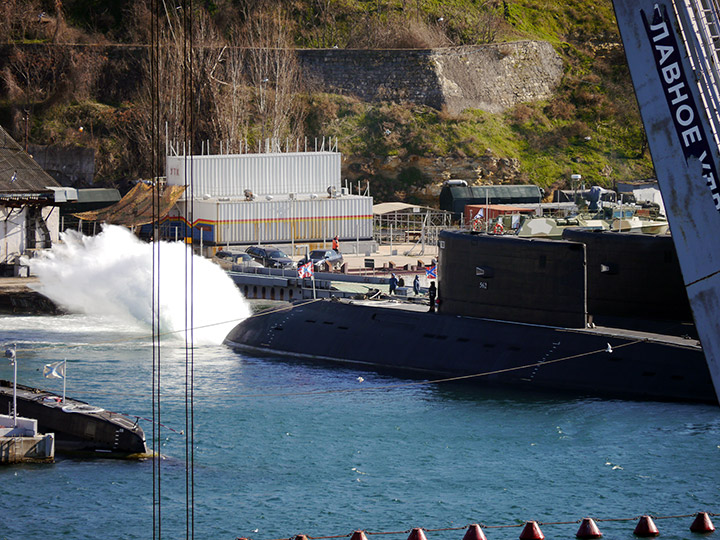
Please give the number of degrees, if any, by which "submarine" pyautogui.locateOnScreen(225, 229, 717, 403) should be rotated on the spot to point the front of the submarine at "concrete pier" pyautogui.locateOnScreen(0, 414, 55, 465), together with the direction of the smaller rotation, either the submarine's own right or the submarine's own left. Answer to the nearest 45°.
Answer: approximately 90° to the submarine's own left

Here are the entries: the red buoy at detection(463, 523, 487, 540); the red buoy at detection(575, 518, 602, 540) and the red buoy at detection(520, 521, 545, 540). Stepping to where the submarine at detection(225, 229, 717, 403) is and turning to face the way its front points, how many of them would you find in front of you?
0

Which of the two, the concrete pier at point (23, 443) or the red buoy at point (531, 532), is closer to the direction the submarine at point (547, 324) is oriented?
the concrete pier

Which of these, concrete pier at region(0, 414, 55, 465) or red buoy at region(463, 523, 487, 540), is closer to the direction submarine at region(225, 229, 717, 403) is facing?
the concrete pier

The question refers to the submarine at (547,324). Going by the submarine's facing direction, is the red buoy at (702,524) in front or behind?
behind

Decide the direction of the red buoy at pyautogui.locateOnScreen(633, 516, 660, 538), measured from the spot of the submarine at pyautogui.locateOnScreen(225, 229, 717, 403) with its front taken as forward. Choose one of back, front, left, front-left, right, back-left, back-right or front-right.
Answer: back-left

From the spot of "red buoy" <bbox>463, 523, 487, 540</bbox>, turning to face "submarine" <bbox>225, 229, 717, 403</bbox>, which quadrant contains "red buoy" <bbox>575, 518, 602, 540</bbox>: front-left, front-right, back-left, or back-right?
front-right

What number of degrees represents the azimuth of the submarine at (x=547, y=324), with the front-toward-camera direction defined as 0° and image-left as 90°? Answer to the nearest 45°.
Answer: approximately 135°

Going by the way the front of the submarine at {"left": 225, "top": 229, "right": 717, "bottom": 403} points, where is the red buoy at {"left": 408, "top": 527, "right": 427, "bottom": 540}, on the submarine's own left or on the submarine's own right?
on the submarine's own left

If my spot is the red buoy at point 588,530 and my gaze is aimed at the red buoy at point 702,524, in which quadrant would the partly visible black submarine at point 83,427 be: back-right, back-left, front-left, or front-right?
back-left

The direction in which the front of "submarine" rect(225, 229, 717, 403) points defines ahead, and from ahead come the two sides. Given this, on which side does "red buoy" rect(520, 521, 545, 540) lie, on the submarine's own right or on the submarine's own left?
on the submarine's own left
